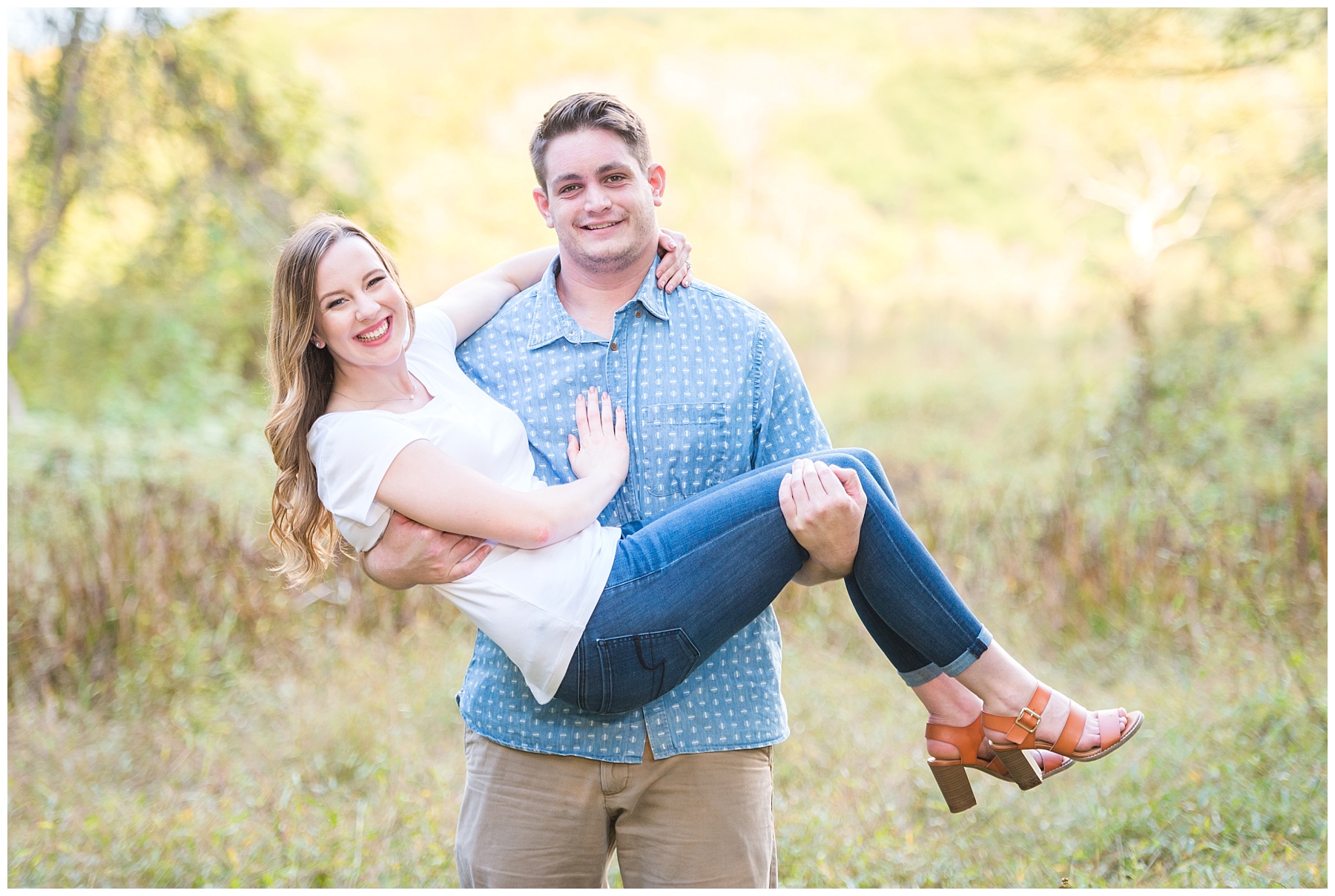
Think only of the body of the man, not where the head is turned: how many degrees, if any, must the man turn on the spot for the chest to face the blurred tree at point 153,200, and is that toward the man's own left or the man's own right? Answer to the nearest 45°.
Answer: approximately 135° to the man's own right

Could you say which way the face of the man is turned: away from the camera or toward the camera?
toward the camera

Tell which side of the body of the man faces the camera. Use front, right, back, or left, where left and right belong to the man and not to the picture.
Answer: front
